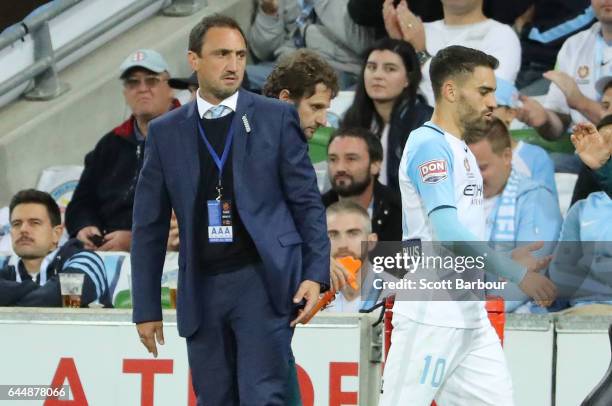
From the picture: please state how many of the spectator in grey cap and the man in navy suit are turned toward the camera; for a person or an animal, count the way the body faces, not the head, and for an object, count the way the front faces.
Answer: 2

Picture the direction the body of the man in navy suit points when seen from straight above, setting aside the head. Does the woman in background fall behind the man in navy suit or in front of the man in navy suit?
behind

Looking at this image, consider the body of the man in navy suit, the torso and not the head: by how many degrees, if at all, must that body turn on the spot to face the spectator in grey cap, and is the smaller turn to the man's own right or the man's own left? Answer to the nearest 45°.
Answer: approximately 180°

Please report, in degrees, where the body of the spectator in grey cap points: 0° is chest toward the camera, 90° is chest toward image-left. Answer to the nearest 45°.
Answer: approximately 0°

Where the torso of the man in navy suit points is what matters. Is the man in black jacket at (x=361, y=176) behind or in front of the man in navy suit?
behind

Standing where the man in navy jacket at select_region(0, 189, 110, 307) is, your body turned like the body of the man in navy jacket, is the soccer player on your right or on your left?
on your left

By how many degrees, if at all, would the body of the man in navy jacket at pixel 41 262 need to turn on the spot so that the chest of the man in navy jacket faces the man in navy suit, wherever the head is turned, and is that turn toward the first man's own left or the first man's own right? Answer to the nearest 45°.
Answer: approximately 45° to the first man's own left

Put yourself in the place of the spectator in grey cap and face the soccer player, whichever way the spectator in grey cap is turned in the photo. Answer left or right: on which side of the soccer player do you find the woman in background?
left
